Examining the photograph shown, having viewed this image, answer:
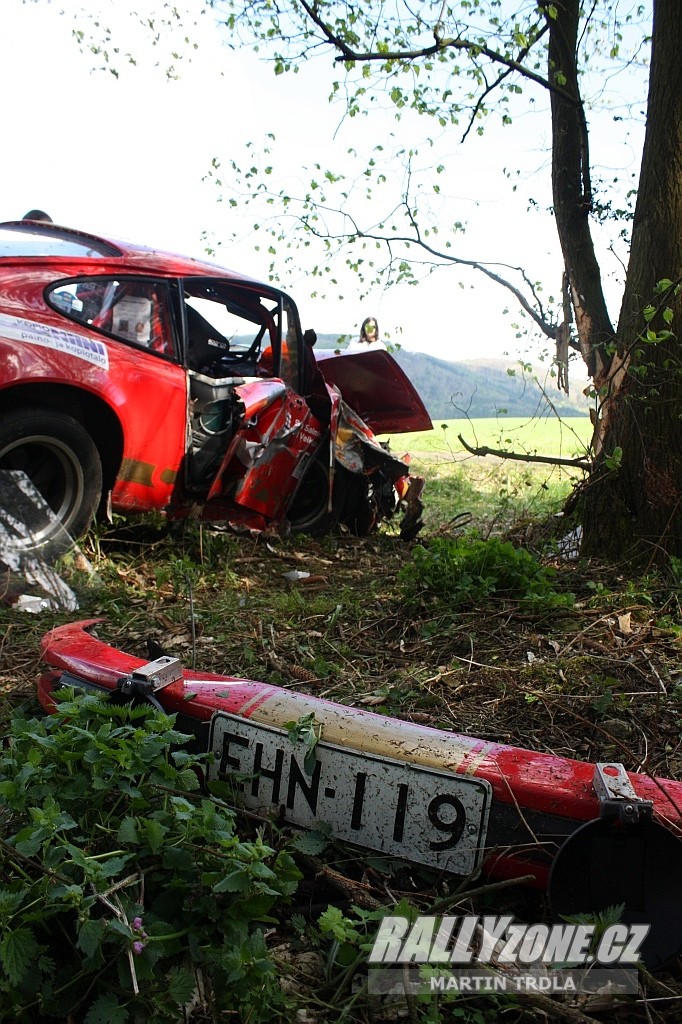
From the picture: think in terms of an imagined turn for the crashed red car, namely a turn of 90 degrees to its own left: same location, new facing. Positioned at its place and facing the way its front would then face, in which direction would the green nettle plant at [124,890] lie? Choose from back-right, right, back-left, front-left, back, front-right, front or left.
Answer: back-left

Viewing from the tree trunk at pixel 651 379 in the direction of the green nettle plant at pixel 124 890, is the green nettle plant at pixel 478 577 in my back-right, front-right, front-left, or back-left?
front-right

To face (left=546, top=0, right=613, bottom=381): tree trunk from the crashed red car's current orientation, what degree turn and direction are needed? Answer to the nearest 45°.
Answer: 0° — it already faces it

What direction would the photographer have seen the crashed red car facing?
facing away from the viewer and to the right of the viewer

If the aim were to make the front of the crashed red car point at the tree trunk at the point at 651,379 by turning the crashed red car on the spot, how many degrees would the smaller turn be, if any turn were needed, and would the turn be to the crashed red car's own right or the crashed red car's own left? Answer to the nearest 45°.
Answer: approximately 45° to the crashed red car's own right

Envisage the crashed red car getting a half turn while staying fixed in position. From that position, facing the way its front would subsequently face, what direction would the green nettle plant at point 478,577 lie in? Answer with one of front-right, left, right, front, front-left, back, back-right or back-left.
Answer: left
